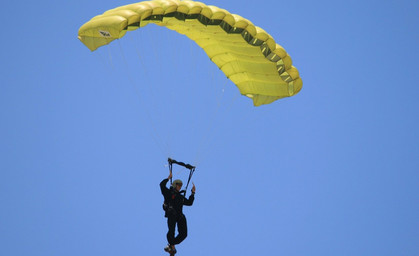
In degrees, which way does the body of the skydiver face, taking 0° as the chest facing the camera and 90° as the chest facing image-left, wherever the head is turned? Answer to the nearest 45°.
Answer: approximately 315°
